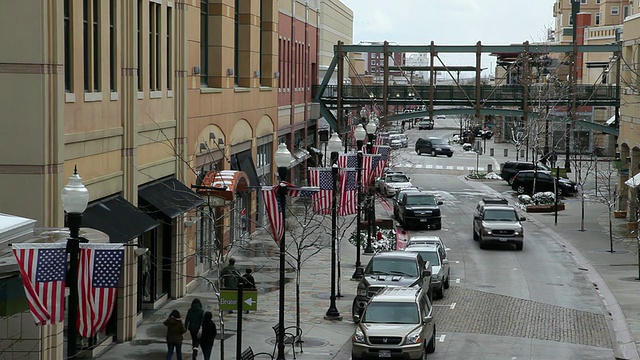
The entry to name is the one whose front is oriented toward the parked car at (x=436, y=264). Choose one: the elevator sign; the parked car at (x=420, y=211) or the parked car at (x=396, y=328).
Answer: the parked car at (x=420, y=211)

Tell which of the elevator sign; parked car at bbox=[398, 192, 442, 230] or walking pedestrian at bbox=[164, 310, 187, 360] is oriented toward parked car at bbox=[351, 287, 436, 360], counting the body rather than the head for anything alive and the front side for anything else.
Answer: parked car at bbox=[398, 192, 442, 230]

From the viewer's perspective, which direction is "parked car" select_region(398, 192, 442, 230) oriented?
toward the camera

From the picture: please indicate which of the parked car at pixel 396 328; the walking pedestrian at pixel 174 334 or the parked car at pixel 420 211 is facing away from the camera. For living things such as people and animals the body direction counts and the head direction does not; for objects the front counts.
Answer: the walking pedestrian

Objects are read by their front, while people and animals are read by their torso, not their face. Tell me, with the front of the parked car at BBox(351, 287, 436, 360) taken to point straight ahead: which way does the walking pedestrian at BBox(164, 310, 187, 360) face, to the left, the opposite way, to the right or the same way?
the opposite way

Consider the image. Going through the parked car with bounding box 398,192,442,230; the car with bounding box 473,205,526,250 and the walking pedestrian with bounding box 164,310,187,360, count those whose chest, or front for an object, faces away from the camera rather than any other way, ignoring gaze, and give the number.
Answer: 1

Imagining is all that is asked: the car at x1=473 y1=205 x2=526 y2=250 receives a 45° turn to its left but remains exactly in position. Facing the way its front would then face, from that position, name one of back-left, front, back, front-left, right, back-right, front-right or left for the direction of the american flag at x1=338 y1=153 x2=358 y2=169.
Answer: right

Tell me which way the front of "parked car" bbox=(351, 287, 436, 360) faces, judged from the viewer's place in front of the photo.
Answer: facing the viewer

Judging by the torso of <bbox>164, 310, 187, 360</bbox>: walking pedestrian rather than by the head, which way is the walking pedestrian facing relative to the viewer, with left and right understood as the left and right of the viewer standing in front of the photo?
facing away from the viewer

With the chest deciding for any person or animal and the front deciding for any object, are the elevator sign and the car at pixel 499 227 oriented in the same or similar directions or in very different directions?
same or similar directions

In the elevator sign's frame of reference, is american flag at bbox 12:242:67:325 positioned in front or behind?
in front

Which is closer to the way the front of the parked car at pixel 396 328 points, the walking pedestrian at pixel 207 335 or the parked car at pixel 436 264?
the walking pedestrian

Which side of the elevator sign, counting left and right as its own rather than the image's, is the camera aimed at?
front
